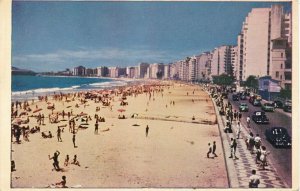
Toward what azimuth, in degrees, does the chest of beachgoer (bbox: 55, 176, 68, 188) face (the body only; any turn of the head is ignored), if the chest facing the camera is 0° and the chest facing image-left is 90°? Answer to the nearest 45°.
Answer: approximately 90°

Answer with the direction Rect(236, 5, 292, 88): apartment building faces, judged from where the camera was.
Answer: facing to the left of the viewer
